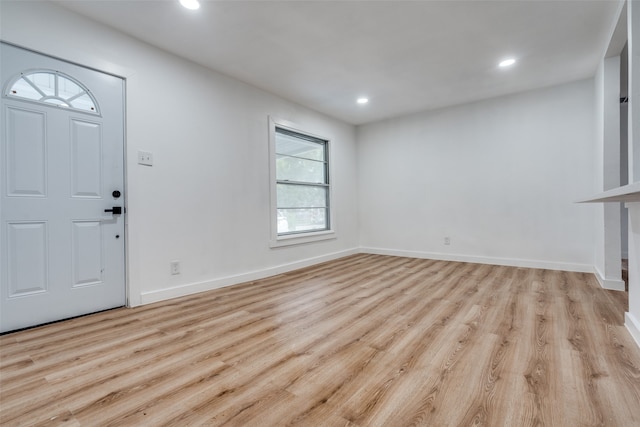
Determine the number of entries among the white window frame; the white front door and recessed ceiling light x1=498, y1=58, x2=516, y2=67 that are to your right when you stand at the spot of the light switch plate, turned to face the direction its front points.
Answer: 1

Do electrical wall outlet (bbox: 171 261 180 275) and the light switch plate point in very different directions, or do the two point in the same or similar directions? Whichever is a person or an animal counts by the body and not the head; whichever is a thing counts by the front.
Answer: same or similar directions

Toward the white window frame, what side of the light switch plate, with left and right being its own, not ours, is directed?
left

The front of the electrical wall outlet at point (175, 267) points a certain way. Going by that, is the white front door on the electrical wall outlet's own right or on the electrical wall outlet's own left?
on the electrical wall outlet's own right

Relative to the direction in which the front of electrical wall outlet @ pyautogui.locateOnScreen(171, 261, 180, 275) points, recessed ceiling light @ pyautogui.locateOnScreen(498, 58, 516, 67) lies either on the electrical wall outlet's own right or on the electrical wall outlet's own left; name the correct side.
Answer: on the electrical wall outlet's own left

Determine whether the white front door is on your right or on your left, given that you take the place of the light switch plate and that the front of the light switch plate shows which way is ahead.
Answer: on your right
